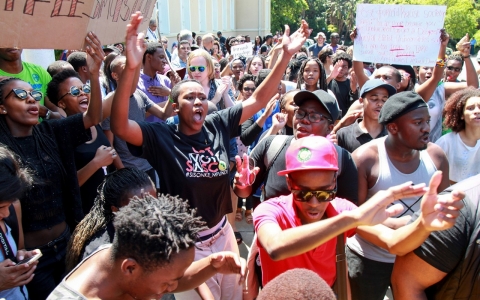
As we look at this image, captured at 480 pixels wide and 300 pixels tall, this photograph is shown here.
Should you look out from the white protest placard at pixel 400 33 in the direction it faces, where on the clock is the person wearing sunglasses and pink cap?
The person wearing sunglasses and pink cap is roughly at 12 o'clock from the white protest placard.

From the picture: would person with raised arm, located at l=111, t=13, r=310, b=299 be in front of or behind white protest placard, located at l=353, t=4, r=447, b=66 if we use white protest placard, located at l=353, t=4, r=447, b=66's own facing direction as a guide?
in front

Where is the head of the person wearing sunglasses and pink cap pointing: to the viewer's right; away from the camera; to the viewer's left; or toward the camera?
toward the camera

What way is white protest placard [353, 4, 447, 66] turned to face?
toward the camera

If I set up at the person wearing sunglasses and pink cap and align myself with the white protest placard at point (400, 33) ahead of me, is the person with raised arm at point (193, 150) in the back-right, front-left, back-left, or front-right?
front-left

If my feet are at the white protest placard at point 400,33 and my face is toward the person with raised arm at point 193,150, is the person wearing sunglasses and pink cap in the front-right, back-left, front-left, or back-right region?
front-left
